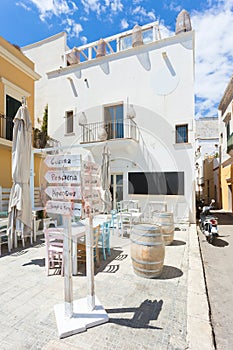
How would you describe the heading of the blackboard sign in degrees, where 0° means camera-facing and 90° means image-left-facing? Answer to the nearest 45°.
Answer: approximately 0°

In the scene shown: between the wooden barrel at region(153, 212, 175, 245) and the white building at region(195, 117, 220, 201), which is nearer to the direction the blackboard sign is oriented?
the wooden barrel

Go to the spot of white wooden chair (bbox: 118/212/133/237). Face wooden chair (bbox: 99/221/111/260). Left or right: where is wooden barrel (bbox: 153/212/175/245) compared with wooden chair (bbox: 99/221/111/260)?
left

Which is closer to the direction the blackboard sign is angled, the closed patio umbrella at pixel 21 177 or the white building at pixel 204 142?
the closed patio umbrella

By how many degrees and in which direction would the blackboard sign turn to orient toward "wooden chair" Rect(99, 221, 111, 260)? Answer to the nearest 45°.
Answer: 0° — it already faces it

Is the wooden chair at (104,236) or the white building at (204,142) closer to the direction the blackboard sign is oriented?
the wooden chair

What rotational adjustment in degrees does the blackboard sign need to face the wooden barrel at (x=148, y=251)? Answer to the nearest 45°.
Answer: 0° — it already faces it
